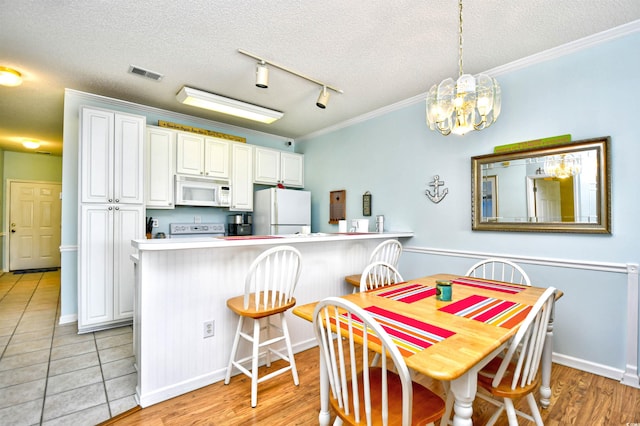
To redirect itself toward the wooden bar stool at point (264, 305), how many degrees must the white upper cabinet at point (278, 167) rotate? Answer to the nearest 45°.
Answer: approximately 45° to its right

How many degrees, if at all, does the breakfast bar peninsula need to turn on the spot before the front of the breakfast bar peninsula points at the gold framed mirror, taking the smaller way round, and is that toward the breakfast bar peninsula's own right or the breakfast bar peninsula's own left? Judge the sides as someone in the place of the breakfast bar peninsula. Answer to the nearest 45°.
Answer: approximately 45° to the breakfast bar peninsula's own left

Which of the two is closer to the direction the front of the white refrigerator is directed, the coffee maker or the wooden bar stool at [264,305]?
the wooden bar stool

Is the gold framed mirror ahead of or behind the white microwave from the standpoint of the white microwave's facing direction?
ahead

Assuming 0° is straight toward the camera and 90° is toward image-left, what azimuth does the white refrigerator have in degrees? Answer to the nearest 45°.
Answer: approximately 315°

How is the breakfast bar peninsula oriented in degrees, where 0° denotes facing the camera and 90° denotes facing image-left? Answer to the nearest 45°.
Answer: approximately 315°

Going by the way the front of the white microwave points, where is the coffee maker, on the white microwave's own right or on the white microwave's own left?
on the white microwave's own left

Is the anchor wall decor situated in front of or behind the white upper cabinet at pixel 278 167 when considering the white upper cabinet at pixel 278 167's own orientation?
in front
